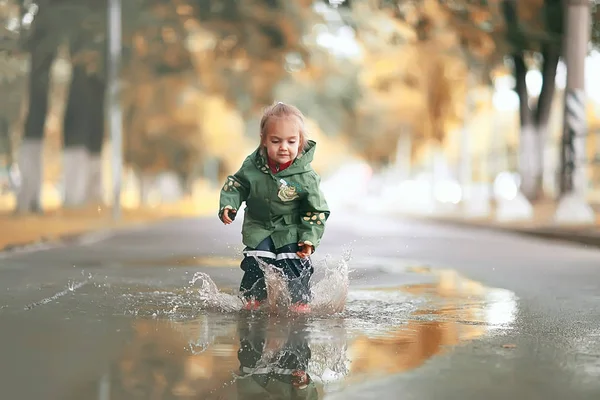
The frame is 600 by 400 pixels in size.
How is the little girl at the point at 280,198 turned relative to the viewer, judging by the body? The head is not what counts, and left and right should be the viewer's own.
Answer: facing the viewer

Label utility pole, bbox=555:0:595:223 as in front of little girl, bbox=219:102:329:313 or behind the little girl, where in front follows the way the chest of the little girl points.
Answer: behind

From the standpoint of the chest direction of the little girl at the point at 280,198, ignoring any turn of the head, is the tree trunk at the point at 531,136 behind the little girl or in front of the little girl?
behind

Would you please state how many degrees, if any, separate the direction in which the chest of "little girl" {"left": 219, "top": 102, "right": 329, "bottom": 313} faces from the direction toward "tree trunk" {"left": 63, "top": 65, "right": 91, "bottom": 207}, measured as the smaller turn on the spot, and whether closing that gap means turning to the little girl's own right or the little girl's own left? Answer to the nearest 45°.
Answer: approximately 180°

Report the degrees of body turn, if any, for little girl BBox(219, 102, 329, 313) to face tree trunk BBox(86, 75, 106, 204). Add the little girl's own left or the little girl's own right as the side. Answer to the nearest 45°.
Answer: approximately 180°

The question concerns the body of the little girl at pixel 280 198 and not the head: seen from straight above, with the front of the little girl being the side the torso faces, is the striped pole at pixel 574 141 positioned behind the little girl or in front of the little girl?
behind
